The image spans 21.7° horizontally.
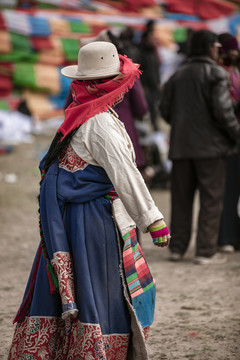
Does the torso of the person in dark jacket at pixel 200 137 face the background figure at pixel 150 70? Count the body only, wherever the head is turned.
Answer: no
